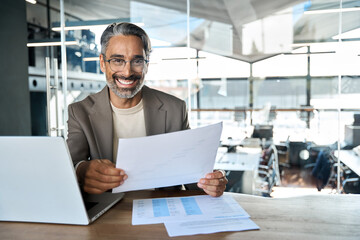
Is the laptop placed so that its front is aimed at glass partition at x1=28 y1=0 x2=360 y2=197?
yes

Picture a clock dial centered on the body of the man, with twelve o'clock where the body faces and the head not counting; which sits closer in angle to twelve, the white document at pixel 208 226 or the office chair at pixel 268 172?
the white document

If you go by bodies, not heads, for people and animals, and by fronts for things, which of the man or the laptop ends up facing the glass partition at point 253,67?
the laptop

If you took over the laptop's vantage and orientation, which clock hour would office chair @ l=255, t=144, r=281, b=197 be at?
The office chair is roughly at 12 o'clock from the laptop.

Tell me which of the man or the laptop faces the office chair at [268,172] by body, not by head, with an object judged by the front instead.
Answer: the laptop

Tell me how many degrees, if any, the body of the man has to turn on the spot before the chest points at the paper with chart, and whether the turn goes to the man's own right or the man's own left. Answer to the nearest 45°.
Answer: approximately 45° to the man's own left
